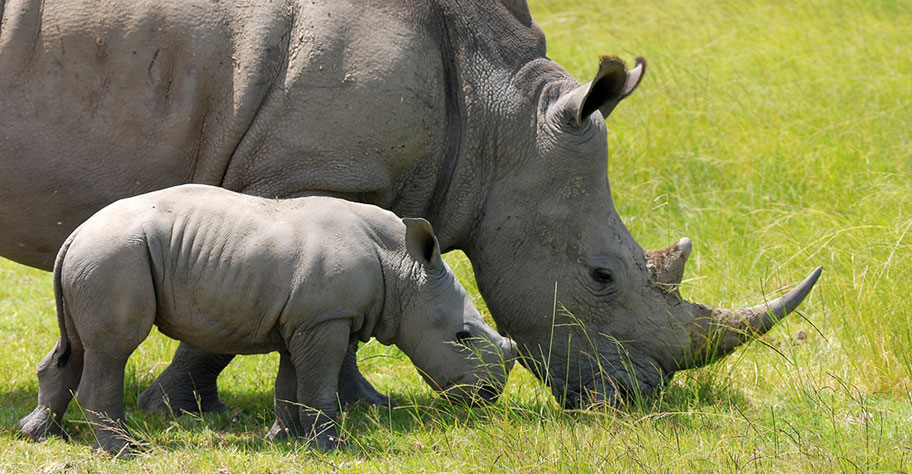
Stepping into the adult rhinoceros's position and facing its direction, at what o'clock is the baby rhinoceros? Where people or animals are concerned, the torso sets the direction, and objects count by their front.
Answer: The baby rhinoceros is roughly at 4 o'clock from the adult rhinoceros.

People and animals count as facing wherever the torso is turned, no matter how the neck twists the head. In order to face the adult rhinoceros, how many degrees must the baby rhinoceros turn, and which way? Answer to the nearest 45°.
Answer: approximately 45° to its left

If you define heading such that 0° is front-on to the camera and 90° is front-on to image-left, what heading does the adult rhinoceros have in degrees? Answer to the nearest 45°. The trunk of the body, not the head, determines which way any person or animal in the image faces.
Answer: approximately 270°

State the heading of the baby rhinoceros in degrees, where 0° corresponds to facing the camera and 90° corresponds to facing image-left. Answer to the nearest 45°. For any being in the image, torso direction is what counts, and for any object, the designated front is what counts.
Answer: approximately 270°

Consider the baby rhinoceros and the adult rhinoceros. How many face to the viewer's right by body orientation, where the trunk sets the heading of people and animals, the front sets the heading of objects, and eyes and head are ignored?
2
